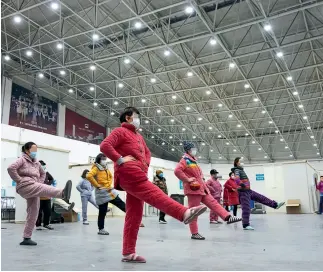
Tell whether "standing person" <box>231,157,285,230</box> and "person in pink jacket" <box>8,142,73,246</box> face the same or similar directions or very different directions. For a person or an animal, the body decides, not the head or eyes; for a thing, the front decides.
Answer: same or similar directions

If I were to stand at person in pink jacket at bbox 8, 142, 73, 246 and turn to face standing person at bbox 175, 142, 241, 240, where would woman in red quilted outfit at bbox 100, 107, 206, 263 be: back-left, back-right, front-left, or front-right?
front-right

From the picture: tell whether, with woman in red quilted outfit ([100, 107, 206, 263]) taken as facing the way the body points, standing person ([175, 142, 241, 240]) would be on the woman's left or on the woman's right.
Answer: on the woman's left

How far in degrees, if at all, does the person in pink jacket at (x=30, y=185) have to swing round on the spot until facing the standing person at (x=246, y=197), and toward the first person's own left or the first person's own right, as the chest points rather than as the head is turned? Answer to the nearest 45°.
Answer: approximately 45° to the first person's own left

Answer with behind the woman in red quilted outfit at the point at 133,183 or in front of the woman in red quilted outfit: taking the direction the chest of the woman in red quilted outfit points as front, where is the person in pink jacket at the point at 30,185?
behind

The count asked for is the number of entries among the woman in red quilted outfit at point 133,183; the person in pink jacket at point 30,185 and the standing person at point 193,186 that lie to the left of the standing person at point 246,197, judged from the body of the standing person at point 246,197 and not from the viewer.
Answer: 0

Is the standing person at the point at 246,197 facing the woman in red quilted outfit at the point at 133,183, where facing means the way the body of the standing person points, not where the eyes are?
no

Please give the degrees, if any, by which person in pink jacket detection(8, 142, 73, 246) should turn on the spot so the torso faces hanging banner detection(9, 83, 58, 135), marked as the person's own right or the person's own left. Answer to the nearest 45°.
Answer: approximately 135° to the person's own left

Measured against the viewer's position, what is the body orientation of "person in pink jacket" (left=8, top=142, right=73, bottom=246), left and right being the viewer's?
facing the viewer and to the right of the viewer

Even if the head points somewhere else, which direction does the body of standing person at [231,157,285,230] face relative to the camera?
to the viewer's right

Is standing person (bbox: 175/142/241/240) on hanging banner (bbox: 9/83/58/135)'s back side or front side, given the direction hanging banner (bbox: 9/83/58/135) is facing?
on the front side

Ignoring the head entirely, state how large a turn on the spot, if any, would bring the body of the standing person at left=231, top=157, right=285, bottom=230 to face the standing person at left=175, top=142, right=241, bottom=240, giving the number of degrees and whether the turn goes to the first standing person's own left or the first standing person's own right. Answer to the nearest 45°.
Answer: approximately 135° to the first standing person's own right

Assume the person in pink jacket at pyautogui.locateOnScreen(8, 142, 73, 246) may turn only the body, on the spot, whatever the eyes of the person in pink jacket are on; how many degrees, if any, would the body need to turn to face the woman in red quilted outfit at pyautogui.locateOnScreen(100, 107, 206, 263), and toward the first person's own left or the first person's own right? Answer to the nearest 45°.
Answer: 0° — they already face them

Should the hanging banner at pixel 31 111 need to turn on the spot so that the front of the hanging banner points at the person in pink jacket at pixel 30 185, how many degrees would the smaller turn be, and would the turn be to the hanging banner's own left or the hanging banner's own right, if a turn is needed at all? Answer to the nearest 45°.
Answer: approximately 45° to the hanging banner's own right
